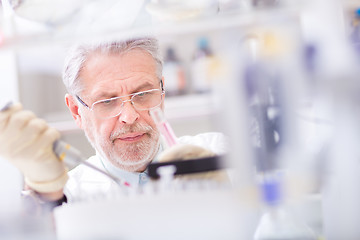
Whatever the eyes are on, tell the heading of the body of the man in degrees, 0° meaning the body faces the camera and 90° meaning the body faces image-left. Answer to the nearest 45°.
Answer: approximately 0°
